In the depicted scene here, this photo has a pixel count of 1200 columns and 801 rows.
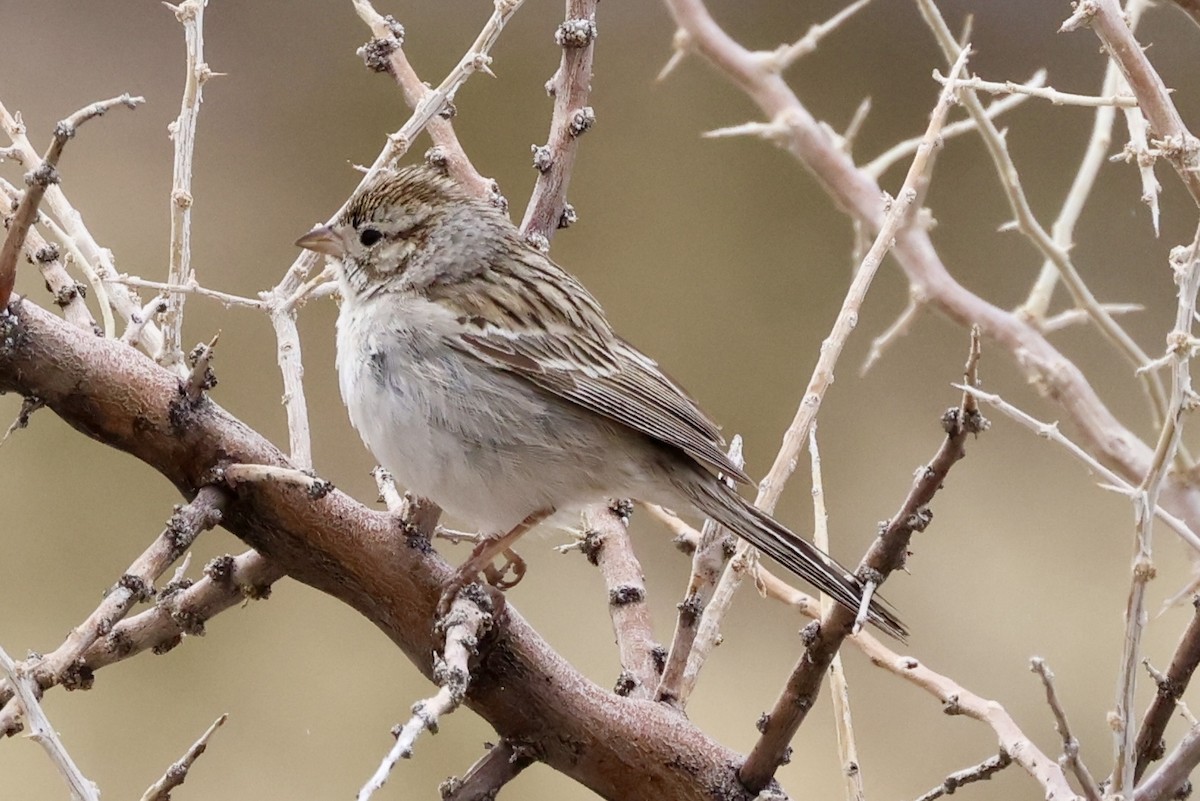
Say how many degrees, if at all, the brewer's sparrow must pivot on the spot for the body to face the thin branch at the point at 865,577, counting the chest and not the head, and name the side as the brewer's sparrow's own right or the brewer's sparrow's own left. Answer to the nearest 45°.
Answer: approximately 135° to the brewer's sparrow's own left

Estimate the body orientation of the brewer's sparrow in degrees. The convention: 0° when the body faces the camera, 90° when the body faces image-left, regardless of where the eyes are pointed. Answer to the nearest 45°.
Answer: approximately 90°

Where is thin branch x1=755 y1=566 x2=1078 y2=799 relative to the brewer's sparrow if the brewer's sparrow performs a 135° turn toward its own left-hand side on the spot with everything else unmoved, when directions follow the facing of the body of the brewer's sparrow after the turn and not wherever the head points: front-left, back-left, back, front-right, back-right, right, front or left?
front

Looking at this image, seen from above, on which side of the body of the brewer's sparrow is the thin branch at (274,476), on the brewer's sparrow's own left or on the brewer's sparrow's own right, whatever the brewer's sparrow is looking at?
on the brewer's sparrow's own left

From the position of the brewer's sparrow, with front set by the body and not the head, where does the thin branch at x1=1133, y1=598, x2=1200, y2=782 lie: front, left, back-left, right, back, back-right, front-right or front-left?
back-left

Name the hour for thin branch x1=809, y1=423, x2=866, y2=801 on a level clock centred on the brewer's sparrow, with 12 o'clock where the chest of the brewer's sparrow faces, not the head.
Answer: The thin branch is roughly at 7 o'clock from the brewer's sparrow.

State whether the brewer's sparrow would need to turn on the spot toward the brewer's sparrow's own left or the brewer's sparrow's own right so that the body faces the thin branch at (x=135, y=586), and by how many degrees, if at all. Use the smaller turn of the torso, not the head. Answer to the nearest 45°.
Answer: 0° — it already faces it
